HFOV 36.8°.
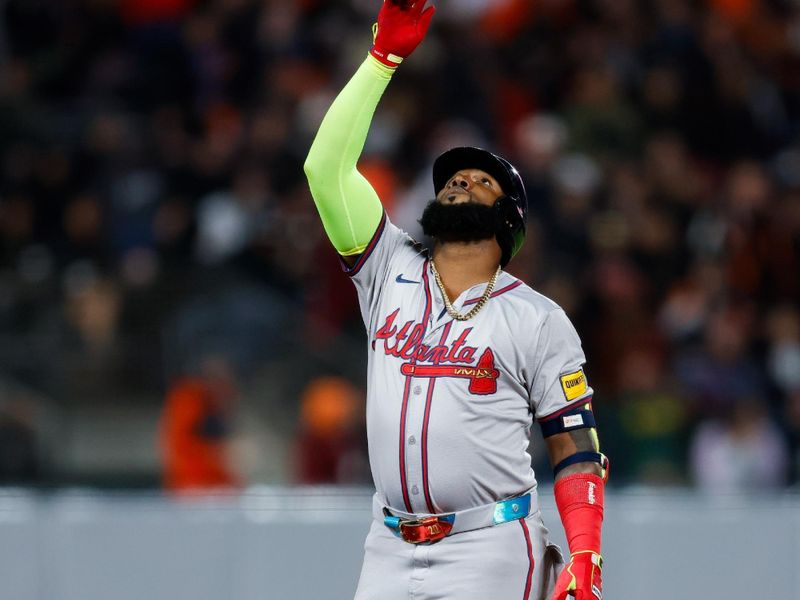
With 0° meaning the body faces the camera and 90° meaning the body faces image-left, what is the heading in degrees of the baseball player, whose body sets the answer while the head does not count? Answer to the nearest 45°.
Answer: approximately 45°

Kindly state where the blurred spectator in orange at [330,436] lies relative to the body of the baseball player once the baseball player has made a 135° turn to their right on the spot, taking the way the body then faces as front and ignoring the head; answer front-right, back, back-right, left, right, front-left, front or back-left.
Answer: front
